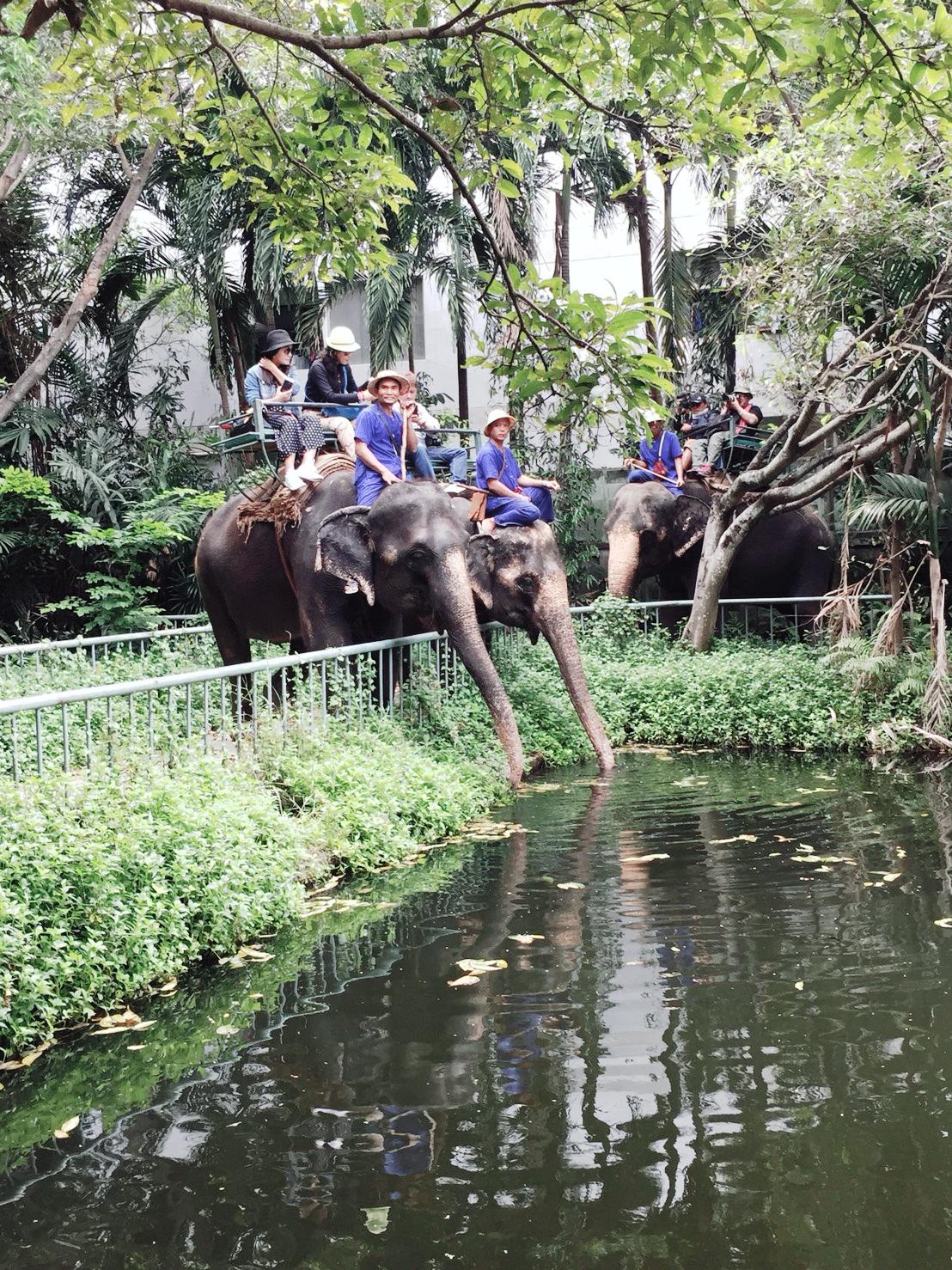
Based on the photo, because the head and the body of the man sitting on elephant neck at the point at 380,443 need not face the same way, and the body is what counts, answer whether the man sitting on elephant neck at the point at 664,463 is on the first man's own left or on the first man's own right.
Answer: on the first man's own left

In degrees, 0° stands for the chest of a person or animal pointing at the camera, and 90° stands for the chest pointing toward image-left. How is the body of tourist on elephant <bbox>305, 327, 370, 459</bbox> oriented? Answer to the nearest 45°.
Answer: approximately 315°

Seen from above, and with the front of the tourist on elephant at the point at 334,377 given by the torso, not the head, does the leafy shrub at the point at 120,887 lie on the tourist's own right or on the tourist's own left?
on the tourist's own right

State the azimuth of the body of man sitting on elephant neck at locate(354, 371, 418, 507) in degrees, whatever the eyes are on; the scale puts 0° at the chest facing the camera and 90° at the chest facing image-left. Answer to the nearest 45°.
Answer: approximately 315°

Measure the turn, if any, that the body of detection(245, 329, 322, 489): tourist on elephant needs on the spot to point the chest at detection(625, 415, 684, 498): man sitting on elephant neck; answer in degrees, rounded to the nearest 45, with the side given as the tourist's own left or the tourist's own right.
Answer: approximately 90° to the tourist's own left

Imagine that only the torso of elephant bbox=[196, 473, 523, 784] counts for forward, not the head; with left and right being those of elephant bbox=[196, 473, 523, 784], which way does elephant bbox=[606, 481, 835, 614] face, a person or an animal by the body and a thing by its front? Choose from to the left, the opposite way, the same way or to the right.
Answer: to the right

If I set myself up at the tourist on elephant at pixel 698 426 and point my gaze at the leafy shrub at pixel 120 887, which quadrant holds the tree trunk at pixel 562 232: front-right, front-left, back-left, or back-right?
back-right

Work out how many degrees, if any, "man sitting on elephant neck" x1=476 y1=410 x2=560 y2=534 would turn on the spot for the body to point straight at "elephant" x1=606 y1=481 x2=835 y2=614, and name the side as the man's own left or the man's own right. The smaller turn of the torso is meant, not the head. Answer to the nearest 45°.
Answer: approximately 135° to the man's own left

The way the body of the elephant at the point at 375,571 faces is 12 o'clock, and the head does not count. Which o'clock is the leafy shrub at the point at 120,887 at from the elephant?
The leafy shrub is roughly at 2 o'clock from the elephant.

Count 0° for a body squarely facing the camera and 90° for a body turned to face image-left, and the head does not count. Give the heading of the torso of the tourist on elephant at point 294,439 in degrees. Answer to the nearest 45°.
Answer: approximately 315°
